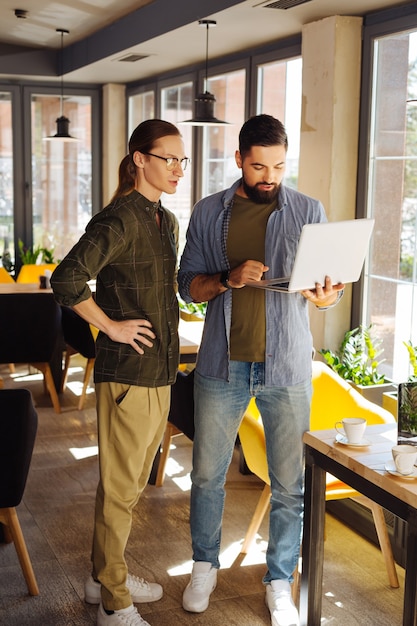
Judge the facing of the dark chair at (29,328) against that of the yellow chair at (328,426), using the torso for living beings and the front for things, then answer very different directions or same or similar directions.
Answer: very different directions

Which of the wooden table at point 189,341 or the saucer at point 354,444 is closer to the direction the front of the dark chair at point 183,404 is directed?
the wooden table

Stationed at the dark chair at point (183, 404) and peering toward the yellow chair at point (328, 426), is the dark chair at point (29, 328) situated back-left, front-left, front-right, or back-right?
back-left

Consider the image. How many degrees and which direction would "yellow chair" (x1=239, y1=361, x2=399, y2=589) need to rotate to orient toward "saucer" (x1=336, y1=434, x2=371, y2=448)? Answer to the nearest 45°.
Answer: approximately 45° to its right

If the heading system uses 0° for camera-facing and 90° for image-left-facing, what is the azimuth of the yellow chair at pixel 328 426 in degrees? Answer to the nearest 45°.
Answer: approximately 315°

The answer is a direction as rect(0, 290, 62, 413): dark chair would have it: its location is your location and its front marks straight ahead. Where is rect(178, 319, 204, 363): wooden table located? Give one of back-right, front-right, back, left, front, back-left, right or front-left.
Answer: back-right

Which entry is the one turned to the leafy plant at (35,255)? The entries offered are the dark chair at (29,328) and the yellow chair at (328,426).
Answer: the dark chair

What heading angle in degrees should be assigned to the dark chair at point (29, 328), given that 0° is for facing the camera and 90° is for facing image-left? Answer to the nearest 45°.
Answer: approximately 180°

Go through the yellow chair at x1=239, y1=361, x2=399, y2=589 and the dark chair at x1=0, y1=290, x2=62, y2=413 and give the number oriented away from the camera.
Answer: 1

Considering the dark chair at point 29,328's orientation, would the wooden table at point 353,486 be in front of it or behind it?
behind

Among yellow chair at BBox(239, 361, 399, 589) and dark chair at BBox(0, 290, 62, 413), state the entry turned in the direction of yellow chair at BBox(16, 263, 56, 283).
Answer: the dark chair

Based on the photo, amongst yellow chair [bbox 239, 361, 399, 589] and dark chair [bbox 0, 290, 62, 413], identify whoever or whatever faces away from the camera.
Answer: the dark chair
